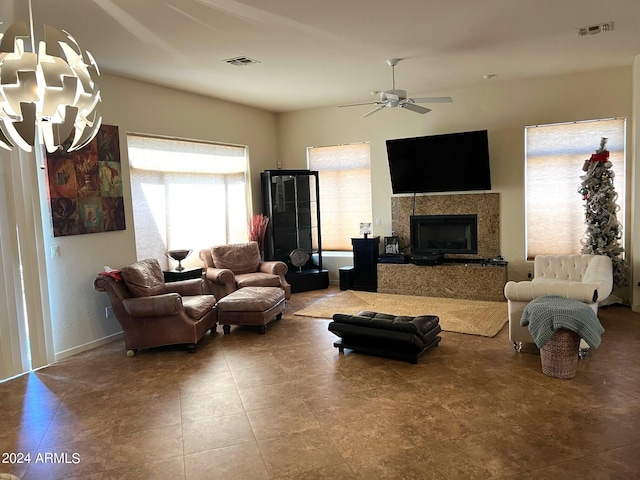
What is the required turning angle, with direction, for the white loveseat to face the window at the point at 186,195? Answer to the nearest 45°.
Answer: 0° — it already faces it

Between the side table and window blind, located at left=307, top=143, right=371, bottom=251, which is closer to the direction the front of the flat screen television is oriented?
the side table

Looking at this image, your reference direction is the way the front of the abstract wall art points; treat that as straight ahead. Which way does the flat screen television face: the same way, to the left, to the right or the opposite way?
to the right

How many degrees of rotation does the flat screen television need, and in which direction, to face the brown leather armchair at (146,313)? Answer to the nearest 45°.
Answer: approximately 45° to its right

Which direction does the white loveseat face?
to the viewer's left

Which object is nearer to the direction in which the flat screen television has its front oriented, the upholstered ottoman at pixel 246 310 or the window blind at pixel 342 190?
the upholstered ottoman

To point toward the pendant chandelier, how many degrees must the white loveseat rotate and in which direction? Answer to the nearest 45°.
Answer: approximately 45° to its left

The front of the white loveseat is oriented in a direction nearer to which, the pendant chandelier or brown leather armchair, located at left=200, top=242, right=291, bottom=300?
the brown leather armchair
